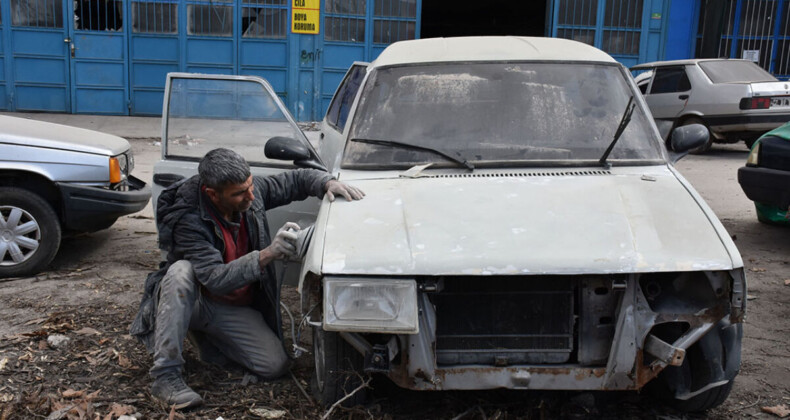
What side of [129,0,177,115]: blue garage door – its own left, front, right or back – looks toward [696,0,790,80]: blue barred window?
left

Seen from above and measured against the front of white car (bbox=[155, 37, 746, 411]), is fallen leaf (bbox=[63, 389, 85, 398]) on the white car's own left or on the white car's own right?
on the white car's own right

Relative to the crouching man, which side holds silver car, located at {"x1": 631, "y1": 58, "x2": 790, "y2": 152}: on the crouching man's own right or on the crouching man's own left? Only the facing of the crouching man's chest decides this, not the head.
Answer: on the crouching man's own left

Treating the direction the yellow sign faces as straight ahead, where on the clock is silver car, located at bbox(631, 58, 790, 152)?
The silver car is roughly at 10 o'clock from the yellow sign.

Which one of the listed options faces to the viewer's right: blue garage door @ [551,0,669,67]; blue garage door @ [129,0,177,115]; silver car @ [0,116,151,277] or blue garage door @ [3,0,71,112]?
the silver car

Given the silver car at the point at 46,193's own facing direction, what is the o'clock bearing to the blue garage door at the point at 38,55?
The blue garage door is roughly at 9 o'clock from the silver car.

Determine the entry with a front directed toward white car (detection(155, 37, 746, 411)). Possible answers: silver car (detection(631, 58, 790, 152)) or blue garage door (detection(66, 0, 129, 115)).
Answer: the blue garage door

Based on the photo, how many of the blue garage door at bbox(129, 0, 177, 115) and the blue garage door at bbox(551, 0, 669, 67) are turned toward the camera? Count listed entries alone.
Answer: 2

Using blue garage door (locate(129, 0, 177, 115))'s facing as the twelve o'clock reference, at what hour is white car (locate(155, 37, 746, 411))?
The white car is roughly at 12 o'clock from the blue garage door.

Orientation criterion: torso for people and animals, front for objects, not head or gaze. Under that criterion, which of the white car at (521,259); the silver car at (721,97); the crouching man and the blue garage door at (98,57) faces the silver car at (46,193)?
the blue garage door

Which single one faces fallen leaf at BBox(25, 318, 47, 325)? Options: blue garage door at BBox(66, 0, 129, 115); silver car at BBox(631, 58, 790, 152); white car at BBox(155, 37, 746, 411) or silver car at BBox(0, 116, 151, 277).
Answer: the blue garage door

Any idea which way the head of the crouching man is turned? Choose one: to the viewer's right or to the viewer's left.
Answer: to the viewer's right
